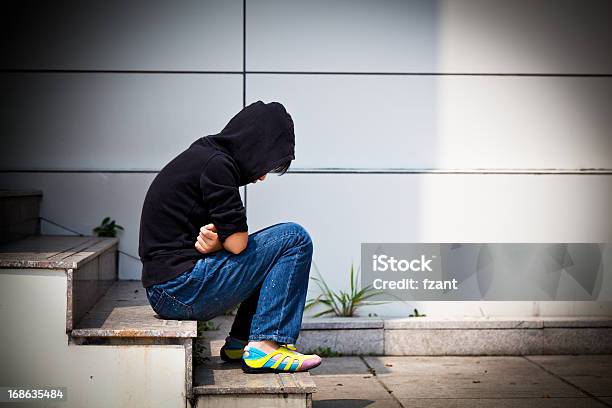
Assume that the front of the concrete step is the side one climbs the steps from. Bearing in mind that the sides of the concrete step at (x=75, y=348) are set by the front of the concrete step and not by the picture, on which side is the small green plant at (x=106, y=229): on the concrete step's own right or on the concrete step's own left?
on the concrete step's own left

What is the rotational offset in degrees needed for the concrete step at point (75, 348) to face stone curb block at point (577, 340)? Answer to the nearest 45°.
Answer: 0° — it already faces it

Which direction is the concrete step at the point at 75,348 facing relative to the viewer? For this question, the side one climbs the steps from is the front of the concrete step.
to the viewer's right

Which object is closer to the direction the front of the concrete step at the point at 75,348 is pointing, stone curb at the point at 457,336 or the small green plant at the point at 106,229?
the stone curb

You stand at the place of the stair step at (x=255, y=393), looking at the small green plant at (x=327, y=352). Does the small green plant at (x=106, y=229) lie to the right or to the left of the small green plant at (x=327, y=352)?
left
